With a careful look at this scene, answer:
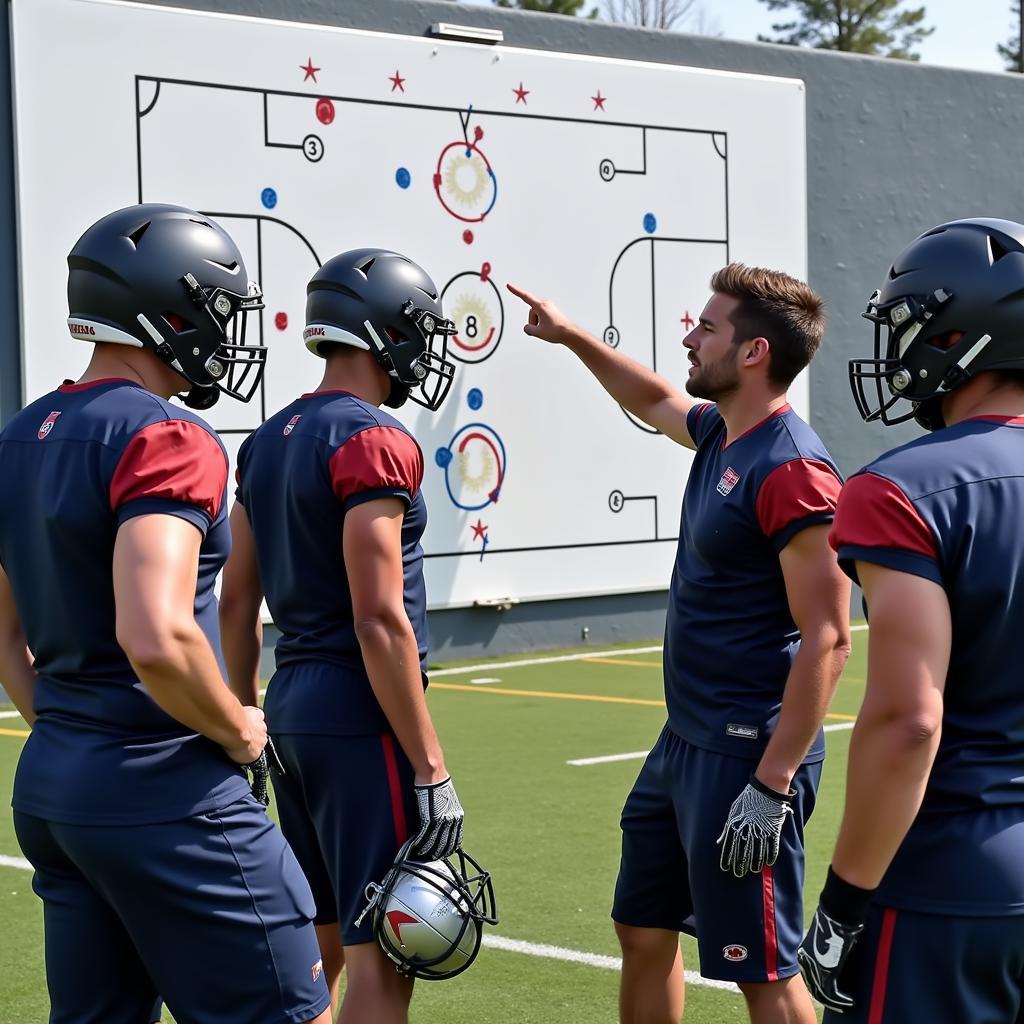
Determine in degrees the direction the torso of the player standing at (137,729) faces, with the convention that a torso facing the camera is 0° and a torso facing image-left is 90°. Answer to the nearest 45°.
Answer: approximately 225°

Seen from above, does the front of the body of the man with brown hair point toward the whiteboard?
no

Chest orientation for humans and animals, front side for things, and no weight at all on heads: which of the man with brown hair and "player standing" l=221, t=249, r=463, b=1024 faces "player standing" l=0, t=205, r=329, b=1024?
the man with brown hair

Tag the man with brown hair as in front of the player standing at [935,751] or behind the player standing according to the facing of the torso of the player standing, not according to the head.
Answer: in front

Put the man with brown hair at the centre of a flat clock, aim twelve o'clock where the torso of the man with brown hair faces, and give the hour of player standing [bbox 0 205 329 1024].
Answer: The player standing is roughly at 12 o'clock from the man with brown hair.

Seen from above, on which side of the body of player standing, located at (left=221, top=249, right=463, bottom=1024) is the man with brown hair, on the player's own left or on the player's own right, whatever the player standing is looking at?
on the player's own right

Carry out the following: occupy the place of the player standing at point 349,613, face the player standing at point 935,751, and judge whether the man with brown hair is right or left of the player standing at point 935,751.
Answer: left

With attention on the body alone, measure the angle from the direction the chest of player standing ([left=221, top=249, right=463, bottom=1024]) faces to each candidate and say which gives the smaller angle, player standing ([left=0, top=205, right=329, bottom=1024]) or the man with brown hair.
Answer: the man with brown hair

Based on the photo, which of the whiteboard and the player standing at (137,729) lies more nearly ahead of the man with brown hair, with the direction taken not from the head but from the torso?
the player standing

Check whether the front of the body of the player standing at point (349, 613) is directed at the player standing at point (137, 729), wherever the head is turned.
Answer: no

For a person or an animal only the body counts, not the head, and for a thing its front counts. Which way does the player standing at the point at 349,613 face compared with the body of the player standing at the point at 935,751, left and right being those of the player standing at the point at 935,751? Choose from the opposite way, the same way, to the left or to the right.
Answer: to the right

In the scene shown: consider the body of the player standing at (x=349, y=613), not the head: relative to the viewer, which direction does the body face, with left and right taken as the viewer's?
facing away from the viewer and to the right of the viewer

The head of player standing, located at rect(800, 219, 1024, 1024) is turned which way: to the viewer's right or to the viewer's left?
to the viewer's left

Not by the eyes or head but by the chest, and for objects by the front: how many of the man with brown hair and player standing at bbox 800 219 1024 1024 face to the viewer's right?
0

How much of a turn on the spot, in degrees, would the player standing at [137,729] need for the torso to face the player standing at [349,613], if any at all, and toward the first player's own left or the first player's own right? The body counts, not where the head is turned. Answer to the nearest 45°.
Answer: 0° — they already face them

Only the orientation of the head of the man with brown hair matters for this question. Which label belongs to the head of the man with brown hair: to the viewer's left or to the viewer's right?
to the viewer's left

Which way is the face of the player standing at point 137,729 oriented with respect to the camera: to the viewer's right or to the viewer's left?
to the viewer's right

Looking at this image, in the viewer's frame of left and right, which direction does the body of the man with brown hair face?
facing the viewer and to the left of the viewer

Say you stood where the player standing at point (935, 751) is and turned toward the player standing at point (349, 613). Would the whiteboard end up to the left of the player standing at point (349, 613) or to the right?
right

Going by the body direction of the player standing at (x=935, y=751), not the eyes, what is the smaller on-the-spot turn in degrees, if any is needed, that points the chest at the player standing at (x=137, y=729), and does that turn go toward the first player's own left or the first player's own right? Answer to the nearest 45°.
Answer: approximately 45° to the first player's own left

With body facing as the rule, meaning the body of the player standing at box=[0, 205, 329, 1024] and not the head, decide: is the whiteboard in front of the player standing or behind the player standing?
in front
